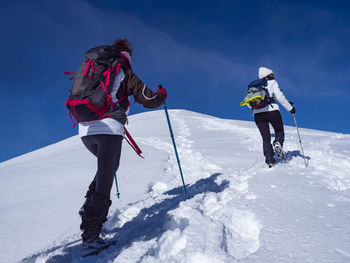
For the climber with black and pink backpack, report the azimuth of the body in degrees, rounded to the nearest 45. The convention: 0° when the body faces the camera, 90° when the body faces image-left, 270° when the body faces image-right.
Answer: approximately 225°

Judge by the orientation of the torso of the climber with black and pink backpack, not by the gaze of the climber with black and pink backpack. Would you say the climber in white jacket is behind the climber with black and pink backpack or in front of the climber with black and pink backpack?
in front
